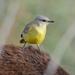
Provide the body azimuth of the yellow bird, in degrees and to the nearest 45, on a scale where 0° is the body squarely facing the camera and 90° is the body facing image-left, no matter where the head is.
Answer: approximately 315°
